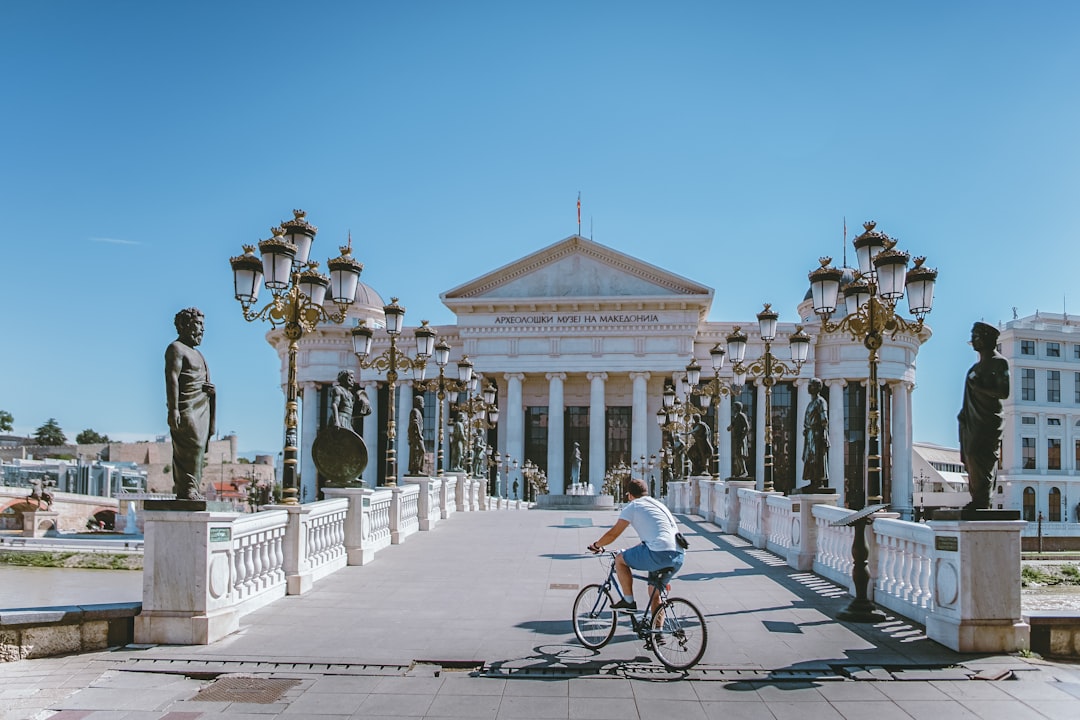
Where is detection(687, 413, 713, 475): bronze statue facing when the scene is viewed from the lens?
facing to the left of the viewer

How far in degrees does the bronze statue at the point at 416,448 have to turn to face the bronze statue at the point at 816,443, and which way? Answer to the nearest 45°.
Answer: approximately 45° to its right

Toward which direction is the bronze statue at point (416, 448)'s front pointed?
to the viewer's right

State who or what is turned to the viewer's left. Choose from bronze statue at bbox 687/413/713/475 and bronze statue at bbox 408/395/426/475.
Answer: bronze statue at bbox 687/413/713/475

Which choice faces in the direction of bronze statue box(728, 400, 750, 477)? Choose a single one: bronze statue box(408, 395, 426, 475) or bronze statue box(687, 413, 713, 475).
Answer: bronze statue box(408, 395, 426, 475)

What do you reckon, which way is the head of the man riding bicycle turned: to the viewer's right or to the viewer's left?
to the viewer's left

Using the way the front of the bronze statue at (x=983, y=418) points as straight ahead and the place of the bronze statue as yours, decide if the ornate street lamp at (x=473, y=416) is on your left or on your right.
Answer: on your right

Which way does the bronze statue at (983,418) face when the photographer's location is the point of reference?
facing to the left of the viewer

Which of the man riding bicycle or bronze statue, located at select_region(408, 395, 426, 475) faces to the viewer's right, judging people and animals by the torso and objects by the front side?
the bronze statue
